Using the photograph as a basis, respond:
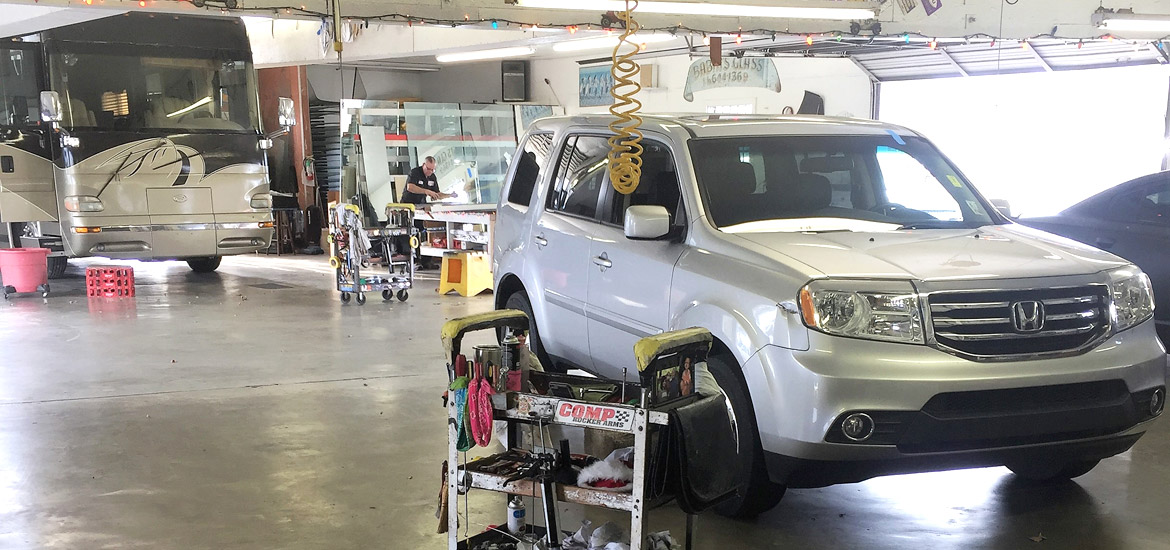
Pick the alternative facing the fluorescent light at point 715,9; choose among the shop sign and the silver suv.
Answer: the shop sign

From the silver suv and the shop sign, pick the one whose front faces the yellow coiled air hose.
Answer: the shop sign

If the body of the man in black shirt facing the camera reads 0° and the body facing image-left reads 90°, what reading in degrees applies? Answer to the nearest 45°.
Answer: approximately 315°

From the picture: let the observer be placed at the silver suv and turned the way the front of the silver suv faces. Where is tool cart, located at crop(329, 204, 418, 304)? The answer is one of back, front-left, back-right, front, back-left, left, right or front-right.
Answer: back

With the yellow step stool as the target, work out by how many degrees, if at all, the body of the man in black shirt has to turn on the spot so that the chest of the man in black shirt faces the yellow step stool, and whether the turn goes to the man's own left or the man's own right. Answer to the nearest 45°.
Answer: approximately 45° to the man's own right
